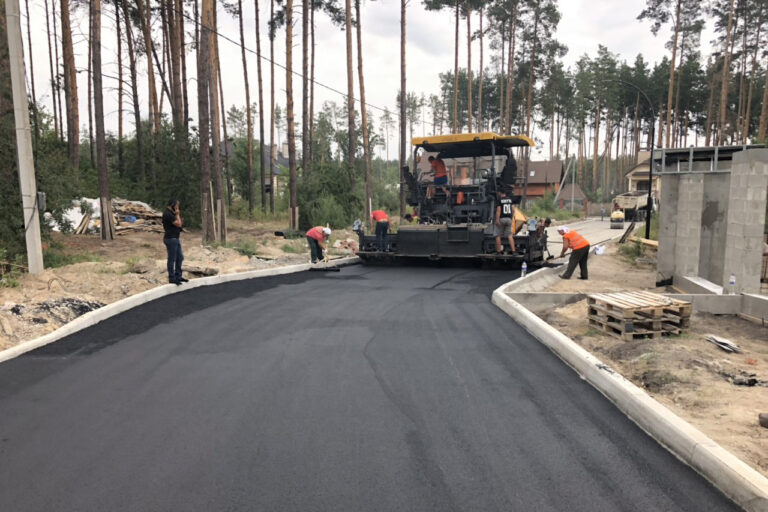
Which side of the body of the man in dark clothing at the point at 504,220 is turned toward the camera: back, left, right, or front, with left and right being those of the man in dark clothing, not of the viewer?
back

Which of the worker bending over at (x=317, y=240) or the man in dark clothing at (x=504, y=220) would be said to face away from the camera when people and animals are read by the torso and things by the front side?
the man in dark clothing

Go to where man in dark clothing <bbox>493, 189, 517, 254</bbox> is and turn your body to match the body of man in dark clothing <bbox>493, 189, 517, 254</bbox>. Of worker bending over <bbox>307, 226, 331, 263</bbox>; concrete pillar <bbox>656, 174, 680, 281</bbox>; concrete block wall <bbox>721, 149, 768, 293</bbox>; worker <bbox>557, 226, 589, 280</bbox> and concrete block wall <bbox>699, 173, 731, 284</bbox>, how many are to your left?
1

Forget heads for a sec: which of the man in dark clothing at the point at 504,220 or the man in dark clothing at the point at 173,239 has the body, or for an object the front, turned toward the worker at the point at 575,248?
the man in dark clothing at the point at 173,239

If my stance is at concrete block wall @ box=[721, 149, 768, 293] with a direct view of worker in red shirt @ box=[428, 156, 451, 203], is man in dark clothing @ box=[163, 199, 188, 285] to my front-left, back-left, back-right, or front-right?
front-left

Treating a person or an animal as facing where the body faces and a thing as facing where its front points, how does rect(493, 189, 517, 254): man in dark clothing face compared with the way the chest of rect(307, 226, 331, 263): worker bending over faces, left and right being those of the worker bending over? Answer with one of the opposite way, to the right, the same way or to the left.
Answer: to the left

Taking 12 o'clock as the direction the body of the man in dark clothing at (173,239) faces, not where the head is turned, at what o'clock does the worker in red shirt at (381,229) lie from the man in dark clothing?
The worker in red shirt is roughly at 11 o'clock from the man in dark clothing.

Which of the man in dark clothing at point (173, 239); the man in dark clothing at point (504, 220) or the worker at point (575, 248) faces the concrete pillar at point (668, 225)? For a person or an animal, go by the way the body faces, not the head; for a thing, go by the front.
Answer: the man in dark clothing at point (173, 239)

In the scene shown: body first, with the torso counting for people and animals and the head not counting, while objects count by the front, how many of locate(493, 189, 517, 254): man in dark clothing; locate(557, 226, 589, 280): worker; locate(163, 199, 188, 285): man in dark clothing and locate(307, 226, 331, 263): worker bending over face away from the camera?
1

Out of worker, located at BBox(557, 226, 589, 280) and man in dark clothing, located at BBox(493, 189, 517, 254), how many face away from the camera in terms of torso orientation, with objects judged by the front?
1

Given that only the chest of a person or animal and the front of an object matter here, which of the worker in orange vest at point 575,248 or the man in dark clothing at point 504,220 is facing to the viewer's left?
the worker in orange vest

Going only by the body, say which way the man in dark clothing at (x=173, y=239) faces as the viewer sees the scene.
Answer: to the viewer's right
